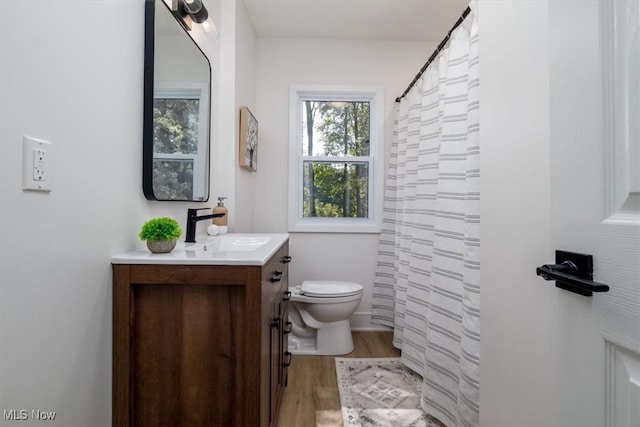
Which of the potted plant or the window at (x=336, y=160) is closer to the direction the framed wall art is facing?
the window

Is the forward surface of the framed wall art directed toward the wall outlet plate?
no

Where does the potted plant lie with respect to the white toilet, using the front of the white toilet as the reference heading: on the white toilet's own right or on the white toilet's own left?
on the white toilet's own right

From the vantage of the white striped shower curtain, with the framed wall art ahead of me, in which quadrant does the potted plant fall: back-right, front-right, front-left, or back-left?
front-left

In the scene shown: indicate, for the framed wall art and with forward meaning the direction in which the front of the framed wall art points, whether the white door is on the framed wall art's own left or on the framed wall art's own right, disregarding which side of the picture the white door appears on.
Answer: on the framed wall art's own right

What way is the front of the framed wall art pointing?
to the viewer's right

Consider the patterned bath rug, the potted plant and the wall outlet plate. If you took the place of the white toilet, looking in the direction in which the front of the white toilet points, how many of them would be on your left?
0

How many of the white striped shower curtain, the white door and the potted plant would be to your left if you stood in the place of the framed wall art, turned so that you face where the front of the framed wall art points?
0
